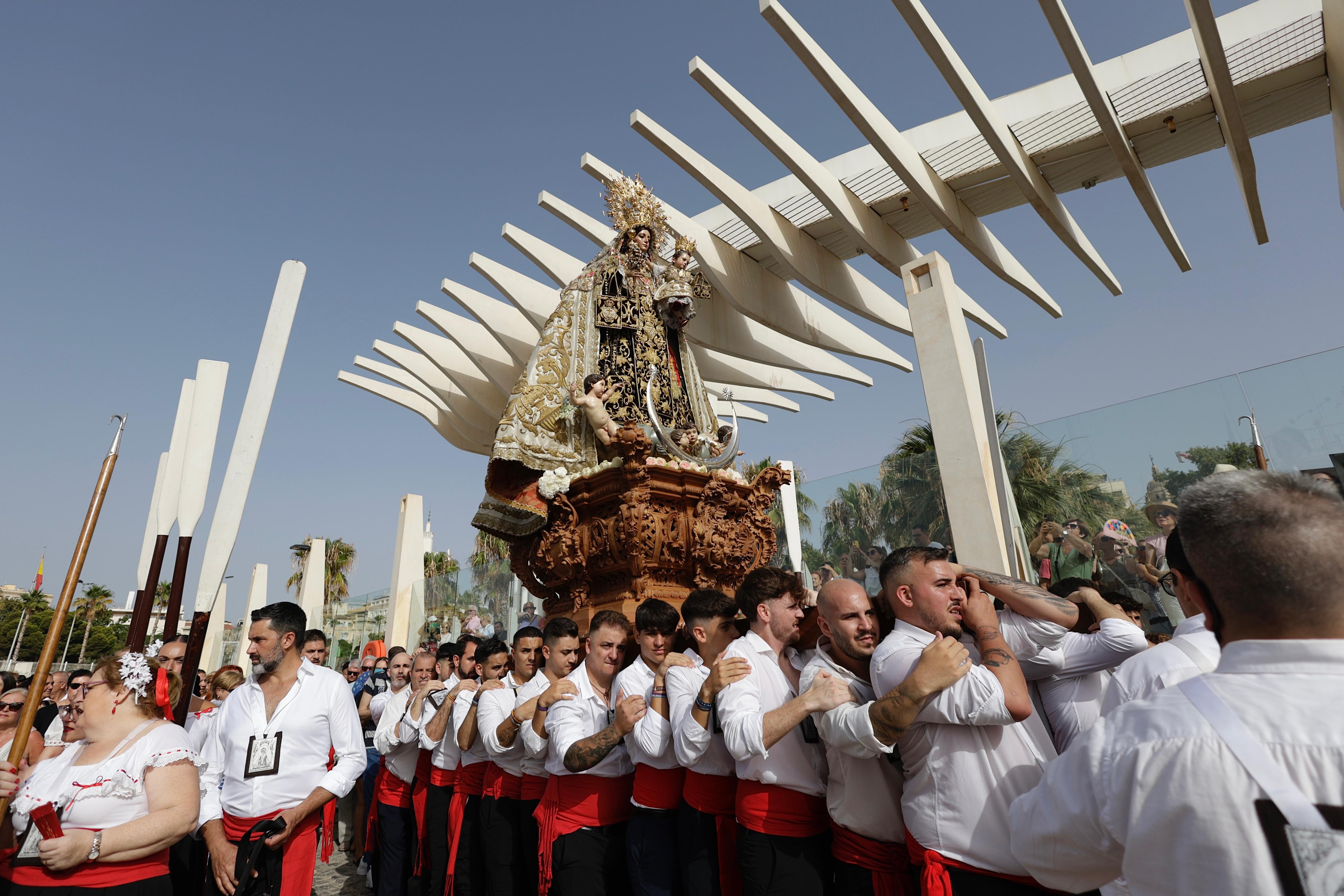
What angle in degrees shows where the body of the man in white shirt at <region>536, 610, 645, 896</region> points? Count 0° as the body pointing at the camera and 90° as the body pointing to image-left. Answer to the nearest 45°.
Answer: approximately 315°

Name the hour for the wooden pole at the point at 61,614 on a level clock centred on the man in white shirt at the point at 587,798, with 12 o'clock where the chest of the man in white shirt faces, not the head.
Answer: The wooden pole is roughly at 4 o'clock from the man in white shirt.

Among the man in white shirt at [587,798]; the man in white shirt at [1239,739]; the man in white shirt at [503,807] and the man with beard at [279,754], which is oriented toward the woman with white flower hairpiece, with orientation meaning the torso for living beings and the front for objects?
the man with beard

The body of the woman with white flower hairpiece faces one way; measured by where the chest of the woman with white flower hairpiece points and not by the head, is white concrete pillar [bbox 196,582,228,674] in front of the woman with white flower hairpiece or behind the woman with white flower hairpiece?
behind

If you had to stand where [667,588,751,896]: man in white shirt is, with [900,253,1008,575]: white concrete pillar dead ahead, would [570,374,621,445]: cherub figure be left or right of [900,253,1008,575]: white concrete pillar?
left

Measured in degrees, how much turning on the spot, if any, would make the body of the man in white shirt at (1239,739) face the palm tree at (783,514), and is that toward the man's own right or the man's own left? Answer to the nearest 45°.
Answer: approximately 45° to the man's own left

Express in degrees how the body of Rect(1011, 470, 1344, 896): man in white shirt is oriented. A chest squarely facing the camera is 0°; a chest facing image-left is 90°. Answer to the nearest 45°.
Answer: approximately 180°
